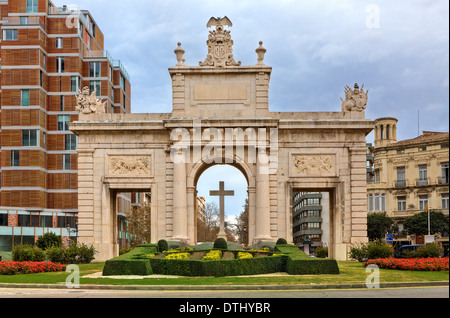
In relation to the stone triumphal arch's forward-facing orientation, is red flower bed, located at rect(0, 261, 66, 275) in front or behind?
in front

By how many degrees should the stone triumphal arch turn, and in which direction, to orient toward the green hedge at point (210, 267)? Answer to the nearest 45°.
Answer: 0° — it already faces it

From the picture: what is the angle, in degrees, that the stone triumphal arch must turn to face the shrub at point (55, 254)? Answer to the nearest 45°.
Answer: approximately 45° to its right

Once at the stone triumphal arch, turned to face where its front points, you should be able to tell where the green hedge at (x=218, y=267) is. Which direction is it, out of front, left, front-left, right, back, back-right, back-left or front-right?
front

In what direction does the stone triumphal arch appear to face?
toward the camera

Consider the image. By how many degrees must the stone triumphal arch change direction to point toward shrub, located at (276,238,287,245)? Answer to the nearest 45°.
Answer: approximately 45° to its left

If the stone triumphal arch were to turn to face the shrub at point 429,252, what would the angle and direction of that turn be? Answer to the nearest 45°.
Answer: approximately 45° to its left

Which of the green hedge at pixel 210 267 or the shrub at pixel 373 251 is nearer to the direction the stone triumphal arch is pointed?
the green hedge

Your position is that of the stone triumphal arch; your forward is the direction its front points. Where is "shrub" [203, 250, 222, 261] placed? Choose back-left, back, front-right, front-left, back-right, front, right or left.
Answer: front

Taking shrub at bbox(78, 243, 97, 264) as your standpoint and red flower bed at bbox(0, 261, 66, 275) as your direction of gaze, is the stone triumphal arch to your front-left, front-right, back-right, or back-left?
back-left
